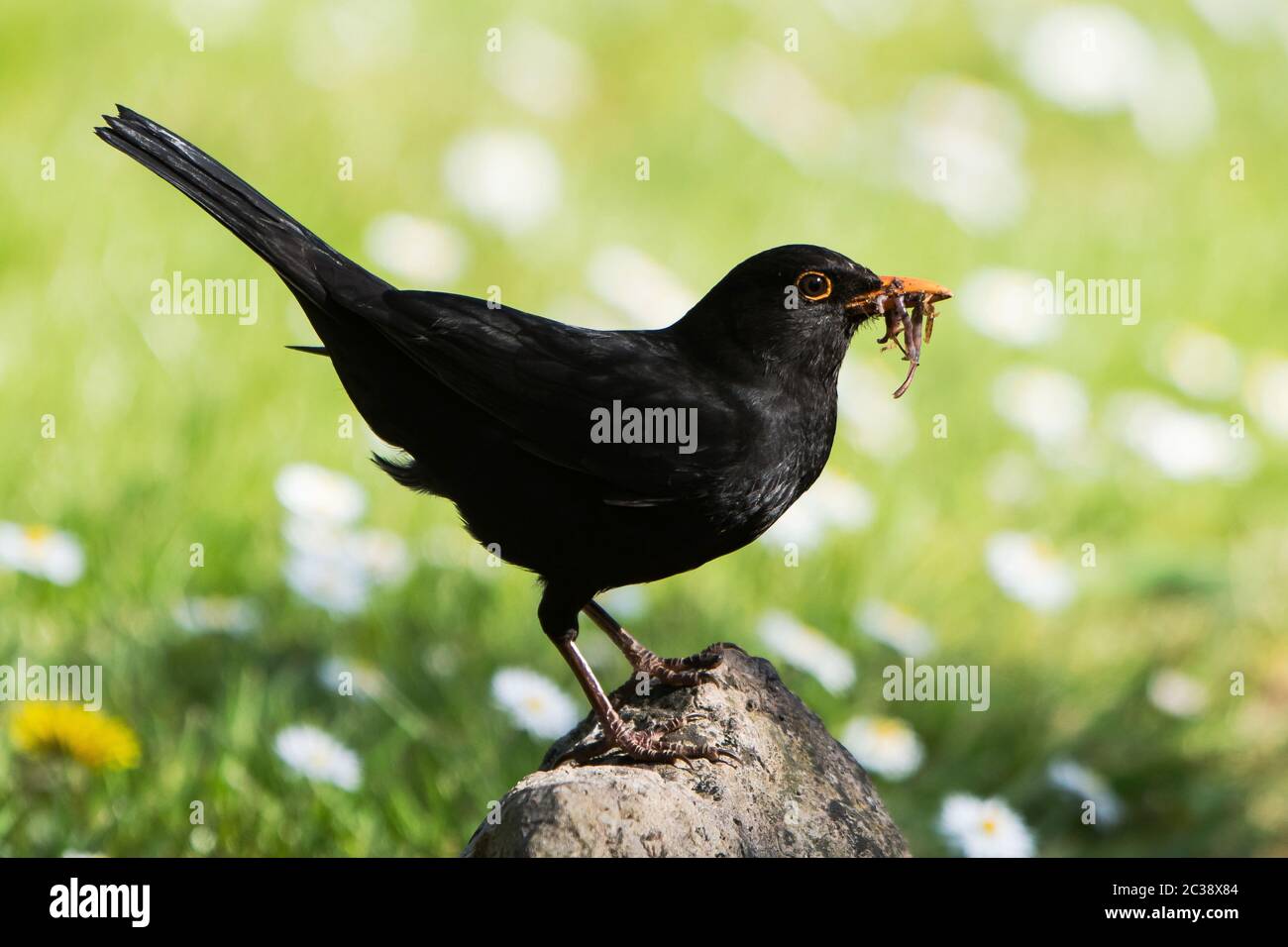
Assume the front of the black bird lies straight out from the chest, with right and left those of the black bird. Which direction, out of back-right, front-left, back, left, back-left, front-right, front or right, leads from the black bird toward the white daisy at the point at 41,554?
back-left

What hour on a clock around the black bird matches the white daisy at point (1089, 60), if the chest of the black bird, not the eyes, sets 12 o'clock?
The white daisy is roughly at 10 o'clock from the black bird.

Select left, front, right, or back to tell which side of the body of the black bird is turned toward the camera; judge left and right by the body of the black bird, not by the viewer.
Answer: right

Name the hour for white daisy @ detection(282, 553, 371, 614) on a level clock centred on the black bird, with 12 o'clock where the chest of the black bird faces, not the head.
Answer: The white daisy is roughly at 8 o'clock from the black bird.

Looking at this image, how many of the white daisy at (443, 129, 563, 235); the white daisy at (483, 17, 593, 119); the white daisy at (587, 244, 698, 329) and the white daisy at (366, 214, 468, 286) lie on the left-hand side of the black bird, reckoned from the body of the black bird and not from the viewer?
4

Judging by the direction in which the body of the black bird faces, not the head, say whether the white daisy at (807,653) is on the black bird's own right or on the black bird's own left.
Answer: on the black bird's own left

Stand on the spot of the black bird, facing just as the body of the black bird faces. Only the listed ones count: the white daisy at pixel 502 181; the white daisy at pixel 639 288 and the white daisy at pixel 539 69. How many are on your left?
3

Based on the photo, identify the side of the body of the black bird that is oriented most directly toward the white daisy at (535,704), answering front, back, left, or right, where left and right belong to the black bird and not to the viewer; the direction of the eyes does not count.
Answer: left

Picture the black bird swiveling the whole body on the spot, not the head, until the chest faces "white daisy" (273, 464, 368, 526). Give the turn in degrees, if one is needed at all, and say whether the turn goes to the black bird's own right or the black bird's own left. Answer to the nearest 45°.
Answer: approximately 135° to the black bird's own left

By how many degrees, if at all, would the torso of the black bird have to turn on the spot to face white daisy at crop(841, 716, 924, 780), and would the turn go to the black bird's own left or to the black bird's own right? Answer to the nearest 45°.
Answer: approximately 45° to the black bird's own left

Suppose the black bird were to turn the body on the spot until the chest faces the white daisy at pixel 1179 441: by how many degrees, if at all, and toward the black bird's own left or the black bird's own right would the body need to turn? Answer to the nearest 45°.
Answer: approximately 45° to the black bird's own left

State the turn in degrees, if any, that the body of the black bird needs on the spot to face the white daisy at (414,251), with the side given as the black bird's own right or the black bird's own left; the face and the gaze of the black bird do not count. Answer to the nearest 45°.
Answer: approximately 90° to the black bird's own left

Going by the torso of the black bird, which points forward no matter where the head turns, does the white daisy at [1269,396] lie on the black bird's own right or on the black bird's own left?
on the black bird's own left
